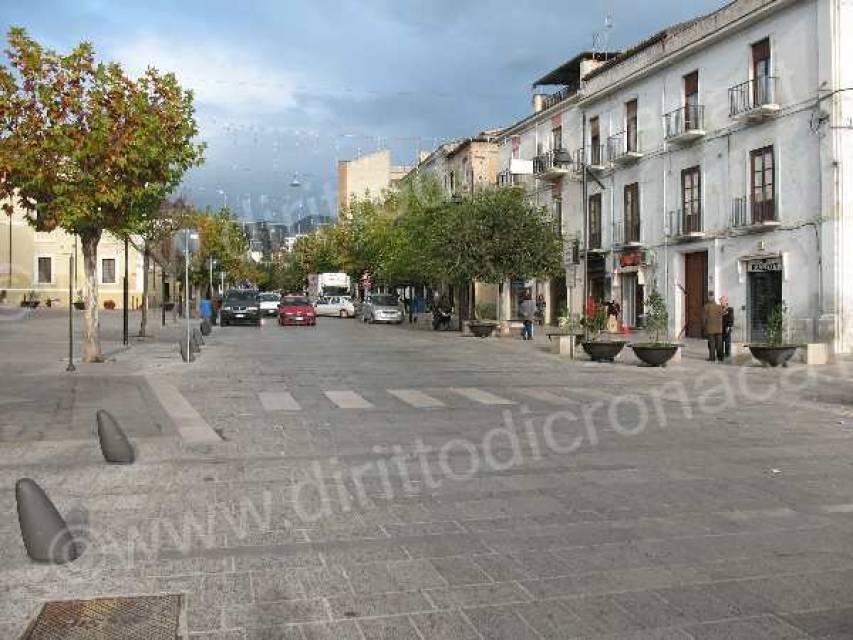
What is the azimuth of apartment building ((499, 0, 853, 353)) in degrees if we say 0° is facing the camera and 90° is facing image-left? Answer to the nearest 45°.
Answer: approximately 45°

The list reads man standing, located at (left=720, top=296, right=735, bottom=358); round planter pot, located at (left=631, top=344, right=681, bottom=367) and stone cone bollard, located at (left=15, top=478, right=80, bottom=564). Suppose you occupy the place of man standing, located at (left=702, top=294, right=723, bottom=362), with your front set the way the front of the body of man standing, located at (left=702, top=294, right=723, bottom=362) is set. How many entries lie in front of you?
1

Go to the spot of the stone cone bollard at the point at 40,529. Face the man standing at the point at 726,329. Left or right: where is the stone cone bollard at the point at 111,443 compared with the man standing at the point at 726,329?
left

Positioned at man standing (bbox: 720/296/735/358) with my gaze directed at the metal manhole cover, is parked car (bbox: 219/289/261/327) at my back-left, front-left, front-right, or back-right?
back-right

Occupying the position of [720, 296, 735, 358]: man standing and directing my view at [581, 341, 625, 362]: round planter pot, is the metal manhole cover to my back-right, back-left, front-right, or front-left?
front-left

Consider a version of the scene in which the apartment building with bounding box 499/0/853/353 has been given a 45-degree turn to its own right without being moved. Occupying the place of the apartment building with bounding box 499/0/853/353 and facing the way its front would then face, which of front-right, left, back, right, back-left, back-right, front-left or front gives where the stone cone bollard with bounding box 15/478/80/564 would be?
left

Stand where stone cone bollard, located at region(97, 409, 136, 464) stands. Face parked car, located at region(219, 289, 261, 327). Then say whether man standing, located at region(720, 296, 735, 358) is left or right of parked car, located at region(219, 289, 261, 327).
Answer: right

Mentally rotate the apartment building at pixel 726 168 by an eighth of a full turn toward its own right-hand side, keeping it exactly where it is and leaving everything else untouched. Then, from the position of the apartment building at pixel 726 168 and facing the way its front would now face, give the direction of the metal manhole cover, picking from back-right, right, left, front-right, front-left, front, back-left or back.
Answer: left

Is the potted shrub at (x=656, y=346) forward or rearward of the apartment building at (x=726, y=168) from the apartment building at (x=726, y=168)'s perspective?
forward

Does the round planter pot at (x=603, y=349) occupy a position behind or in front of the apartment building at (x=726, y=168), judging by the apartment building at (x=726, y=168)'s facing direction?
in front

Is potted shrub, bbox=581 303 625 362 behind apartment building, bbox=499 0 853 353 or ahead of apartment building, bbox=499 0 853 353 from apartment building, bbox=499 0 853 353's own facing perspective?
ahead
